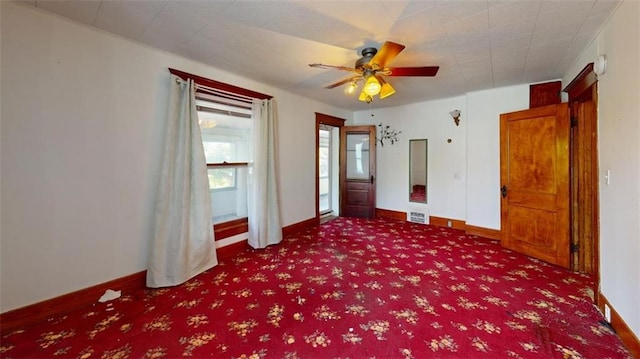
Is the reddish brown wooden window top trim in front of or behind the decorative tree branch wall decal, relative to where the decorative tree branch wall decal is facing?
in front

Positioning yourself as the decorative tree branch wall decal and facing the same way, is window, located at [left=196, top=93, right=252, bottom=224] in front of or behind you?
in front

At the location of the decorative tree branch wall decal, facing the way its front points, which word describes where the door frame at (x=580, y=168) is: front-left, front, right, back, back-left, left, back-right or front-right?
front-left

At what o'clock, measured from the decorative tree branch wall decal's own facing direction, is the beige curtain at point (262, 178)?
The beige curtain is roughly at 1 o'clock from the decorative tree branch wall decal.

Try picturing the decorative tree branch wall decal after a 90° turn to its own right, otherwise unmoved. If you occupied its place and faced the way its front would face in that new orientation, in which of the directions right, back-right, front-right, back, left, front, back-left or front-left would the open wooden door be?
back-left

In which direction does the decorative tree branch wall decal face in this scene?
toward the camera
